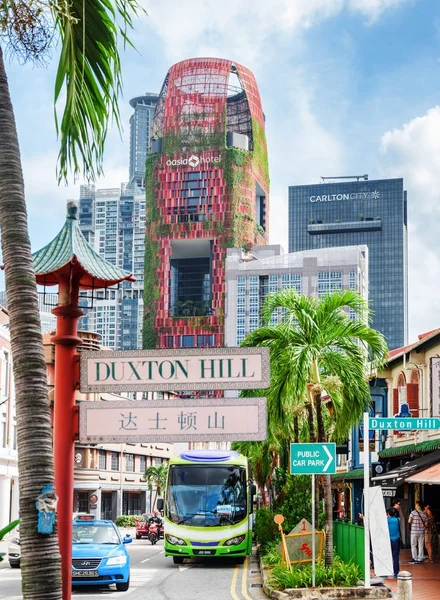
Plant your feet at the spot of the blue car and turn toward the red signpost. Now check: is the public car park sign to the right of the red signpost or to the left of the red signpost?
left

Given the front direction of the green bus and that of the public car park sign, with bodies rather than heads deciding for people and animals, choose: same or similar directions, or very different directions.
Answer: same or similar directions

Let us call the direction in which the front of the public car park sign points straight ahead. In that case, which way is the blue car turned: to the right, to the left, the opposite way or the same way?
the same way

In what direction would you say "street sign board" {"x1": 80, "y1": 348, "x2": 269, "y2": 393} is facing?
toward the camera

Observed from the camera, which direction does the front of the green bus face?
facing the viewer

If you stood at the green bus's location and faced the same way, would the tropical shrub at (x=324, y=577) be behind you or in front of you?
in front

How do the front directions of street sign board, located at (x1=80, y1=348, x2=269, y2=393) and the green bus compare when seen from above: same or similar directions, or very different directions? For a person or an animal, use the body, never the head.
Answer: same or similar directions

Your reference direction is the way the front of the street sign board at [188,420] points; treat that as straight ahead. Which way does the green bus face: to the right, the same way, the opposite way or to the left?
the same way

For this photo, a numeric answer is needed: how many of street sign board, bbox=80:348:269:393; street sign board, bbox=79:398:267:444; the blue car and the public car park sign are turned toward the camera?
4

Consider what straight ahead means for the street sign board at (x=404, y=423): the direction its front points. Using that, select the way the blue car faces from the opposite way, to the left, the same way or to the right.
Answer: the same way

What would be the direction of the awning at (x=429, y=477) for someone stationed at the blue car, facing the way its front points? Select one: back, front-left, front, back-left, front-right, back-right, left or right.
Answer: left
